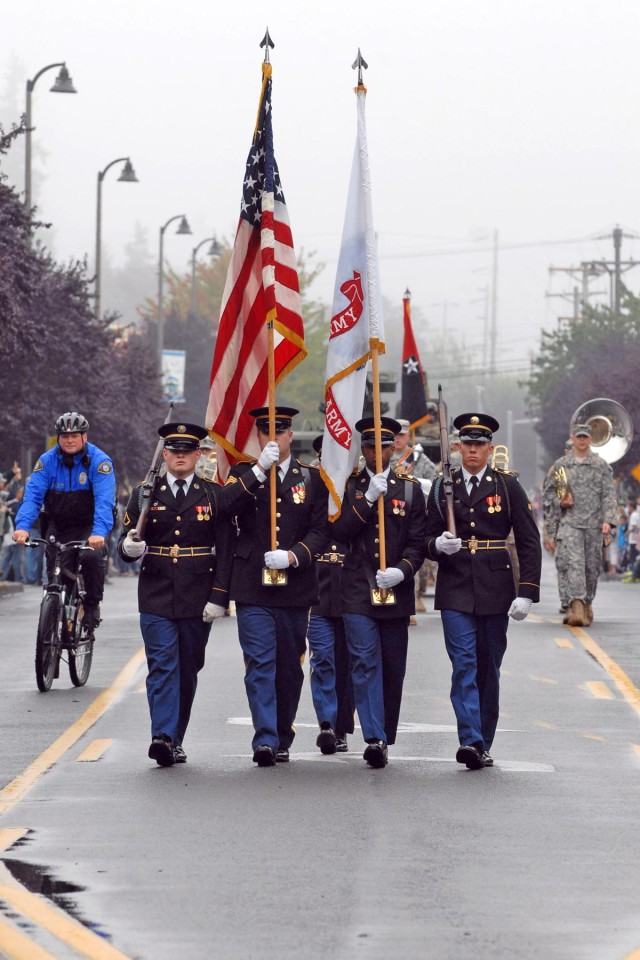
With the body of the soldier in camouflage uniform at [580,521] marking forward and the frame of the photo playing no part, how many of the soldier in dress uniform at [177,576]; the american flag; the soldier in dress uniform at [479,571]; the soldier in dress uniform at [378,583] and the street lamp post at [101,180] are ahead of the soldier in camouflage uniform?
4

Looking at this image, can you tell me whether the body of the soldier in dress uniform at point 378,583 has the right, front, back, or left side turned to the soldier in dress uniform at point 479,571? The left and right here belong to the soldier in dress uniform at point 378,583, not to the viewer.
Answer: left

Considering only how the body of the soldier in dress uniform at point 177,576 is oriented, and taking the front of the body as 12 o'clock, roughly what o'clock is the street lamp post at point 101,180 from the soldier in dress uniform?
The street lamp post is roughly at 6 o'clock from the soldier in dress uniform.

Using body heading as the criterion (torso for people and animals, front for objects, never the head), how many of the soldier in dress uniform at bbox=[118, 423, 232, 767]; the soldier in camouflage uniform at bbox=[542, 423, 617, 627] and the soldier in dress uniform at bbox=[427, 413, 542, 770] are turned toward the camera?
3

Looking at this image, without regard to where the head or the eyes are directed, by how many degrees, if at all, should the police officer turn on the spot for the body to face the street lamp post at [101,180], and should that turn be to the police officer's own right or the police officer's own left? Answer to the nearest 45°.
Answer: approximately 180°

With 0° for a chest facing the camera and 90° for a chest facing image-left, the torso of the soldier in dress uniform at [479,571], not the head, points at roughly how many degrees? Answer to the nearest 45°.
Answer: approximately 0°

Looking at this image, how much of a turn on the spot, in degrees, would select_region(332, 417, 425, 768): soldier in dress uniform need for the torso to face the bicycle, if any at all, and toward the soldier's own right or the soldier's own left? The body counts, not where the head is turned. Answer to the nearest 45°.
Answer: approximately 135° to the soldier's own right

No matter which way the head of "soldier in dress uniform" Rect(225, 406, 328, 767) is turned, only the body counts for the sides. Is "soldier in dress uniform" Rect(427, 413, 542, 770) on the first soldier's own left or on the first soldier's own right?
on the first soldier's own left
